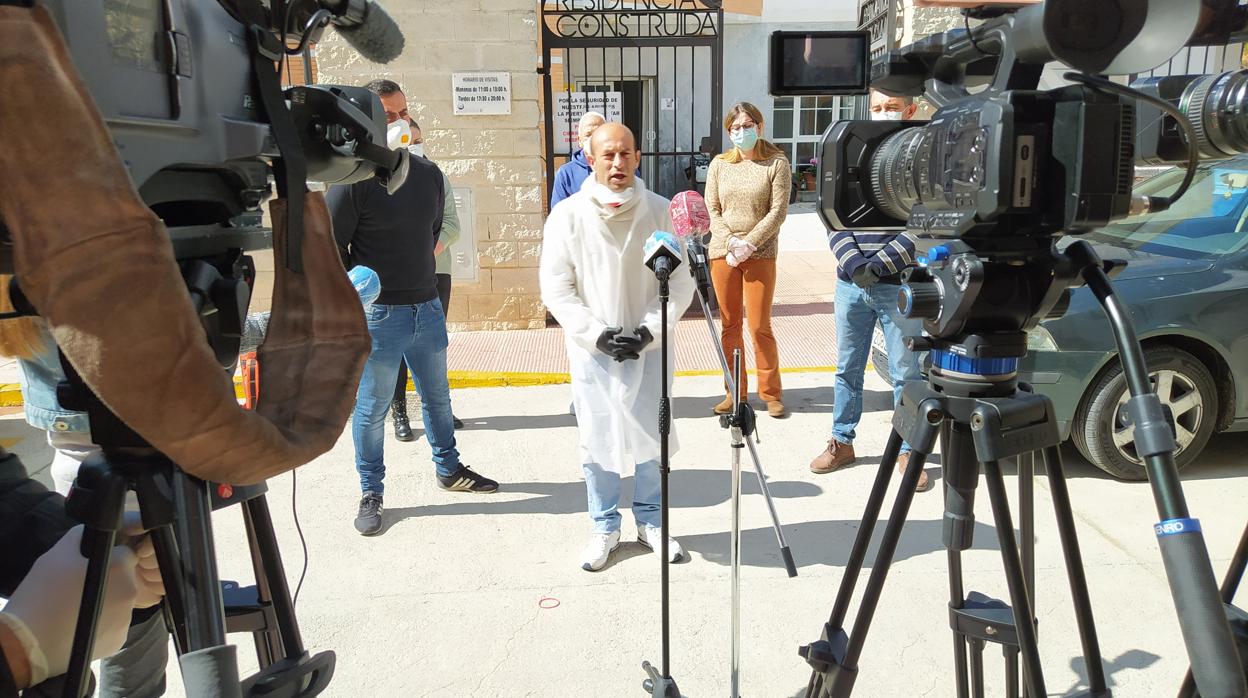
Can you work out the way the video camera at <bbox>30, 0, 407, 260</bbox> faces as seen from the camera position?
facing away from the viewer and to the right of the viewer

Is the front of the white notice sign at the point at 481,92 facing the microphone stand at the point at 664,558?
yes

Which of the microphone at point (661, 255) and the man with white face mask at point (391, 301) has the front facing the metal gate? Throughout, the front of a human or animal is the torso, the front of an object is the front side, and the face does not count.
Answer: the microphone

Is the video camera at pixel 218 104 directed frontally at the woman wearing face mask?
yes

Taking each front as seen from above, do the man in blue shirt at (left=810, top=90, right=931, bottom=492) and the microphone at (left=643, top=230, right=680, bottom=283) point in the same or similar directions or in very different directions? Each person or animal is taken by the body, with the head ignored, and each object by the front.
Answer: very different directions

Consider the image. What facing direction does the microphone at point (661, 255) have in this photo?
away from the camera

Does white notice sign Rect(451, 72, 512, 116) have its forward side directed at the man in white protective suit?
yes

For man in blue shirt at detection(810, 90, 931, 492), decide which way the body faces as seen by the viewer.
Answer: toward the camera

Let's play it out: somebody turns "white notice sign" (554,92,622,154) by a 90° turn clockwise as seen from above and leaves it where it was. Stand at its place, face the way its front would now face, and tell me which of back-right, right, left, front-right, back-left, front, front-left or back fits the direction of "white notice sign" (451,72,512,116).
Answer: front-left

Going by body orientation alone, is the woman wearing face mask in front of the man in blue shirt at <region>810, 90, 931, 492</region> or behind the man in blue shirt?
behind

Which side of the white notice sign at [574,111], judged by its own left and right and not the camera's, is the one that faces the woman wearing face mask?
front

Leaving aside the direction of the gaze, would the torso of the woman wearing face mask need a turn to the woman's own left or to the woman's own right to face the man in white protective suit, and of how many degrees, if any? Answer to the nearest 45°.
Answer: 0° — they already face them

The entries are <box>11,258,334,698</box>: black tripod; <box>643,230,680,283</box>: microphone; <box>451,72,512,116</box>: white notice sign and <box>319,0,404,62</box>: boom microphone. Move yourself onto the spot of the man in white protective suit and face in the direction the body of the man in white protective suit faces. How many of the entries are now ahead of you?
3

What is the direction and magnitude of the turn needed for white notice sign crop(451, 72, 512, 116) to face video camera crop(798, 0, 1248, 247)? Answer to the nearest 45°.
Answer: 0° — it already faces it

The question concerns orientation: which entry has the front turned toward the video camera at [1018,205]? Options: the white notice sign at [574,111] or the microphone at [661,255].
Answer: the white notice sign

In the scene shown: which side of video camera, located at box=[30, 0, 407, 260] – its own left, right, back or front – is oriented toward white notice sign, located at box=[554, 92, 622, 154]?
front

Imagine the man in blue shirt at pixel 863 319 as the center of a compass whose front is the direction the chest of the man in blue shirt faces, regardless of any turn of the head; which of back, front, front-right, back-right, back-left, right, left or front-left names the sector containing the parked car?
left

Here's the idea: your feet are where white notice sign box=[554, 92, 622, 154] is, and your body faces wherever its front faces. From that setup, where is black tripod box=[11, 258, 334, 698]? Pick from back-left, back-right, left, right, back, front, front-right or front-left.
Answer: front

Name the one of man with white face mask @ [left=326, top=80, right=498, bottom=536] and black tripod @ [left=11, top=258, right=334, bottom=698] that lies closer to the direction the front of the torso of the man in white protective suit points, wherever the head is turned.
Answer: the black tripod
